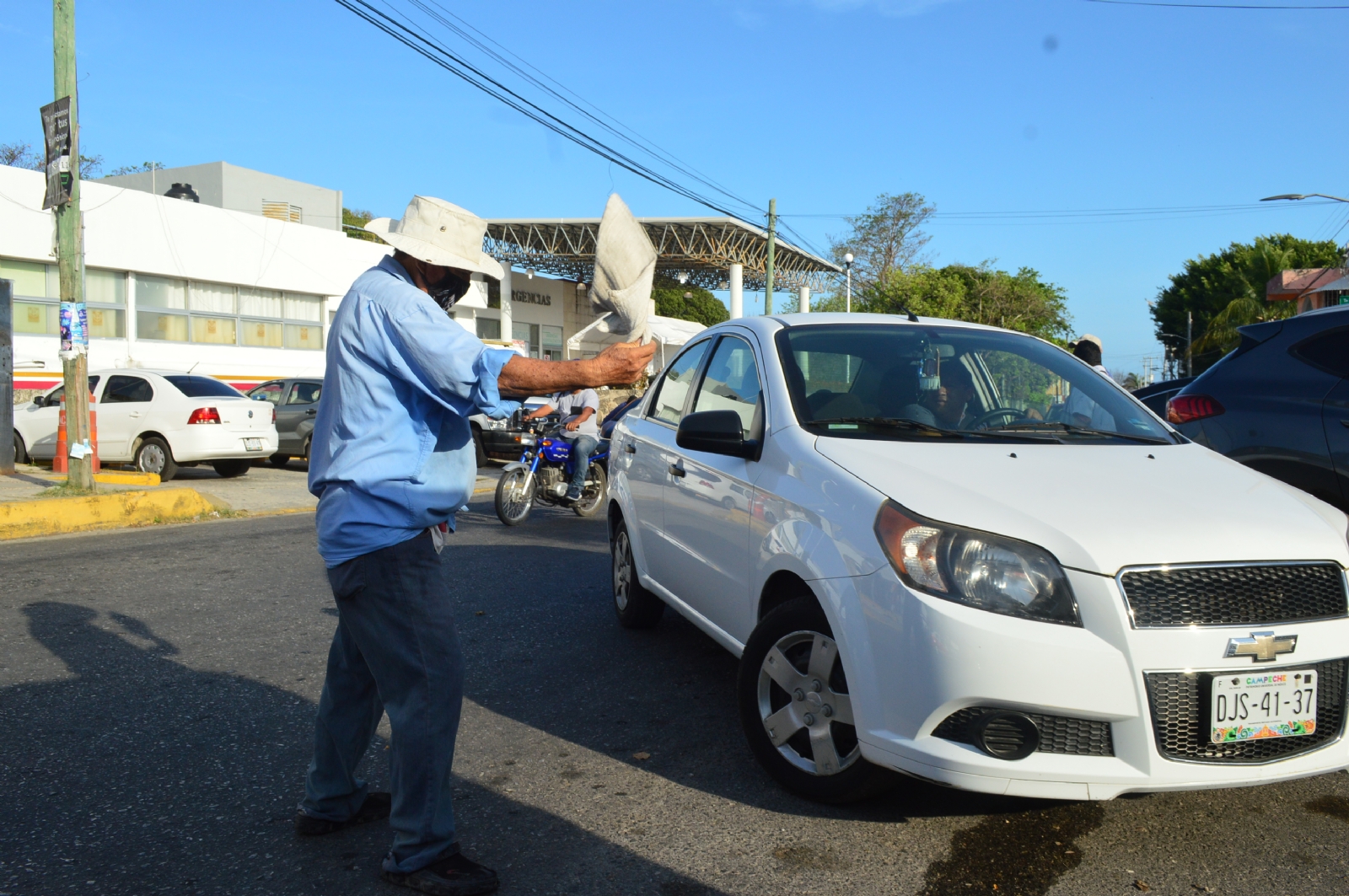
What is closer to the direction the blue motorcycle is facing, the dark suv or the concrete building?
the dark suv

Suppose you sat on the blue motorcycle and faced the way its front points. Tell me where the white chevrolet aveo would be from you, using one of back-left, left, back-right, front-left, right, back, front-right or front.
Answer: front-left

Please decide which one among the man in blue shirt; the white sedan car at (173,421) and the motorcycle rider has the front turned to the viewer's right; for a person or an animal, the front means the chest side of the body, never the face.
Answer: the man in blue shirt

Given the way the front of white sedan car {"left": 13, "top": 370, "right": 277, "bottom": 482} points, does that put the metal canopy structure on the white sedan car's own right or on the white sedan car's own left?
on the white sedan car's own right

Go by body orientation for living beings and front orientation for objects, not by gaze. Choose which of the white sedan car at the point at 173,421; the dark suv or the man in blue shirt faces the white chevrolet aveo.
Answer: the man in blue shirt

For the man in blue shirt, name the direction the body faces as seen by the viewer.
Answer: to the viewer's right

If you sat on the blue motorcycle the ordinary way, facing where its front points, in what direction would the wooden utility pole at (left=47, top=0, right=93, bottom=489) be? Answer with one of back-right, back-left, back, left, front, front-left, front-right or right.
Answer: front-right

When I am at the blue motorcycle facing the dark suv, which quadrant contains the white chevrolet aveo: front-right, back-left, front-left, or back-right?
front-right

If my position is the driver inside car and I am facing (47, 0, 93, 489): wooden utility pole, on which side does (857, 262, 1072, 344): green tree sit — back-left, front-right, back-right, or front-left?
front-right

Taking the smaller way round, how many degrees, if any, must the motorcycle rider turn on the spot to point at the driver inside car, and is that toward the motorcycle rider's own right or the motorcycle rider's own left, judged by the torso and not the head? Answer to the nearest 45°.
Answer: approximately 45° to the motorcycle rider's own left
